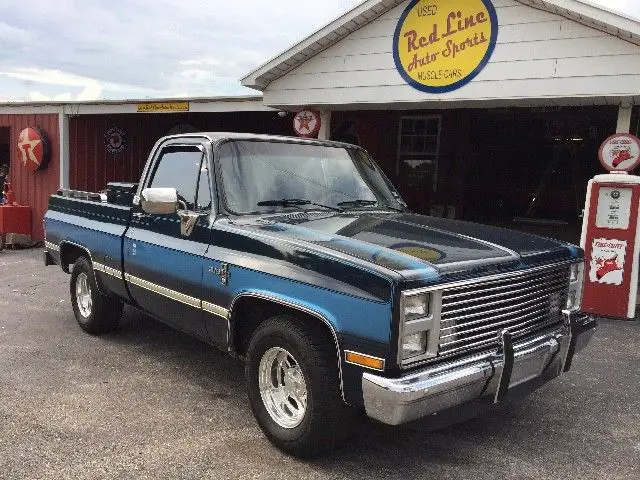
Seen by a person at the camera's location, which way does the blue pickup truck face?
facing the viewer and to the right of the viewer

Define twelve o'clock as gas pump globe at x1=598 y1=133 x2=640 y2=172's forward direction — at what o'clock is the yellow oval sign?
The yellow oval sign is roughly at 3 o'clock from the gas pump globe.

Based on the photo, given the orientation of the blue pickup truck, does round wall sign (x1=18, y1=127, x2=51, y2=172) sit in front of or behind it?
behind

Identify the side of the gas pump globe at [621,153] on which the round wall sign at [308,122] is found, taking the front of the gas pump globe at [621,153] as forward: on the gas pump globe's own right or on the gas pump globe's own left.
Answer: on the gas pump globe's own right

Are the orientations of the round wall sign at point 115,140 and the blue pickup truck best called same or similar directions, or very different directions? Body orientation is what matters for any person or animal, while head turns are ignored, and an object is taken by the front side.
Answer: same or similar directions

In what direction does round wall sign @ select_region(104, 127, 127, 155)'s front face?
toward the camera

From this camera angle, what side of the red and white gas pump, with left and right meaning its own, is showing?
front

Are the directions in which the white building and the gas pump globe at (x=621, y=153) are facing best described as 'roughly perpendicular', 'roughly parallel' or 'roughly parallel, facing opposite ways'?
roughly parallel

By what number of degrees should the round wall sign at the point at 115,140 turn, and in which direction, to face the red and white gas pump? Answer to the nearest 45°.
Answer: approximately 45° to its left

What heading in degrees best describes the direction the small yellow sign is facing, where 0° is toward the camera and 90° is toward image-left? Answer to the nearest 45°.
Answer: approximately 0°

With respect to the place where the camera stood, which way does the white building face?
facing the viewer

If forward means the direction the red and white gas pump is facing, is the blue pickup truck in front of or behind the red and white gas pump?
in front

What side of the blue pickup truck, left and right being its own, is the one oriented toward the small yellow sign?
back

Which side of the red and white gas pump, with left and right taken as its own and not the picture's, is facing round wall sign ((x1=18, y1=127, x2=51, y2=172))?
right

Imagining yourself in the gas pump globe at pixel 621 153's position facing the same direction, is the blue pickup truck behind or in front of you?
in front
